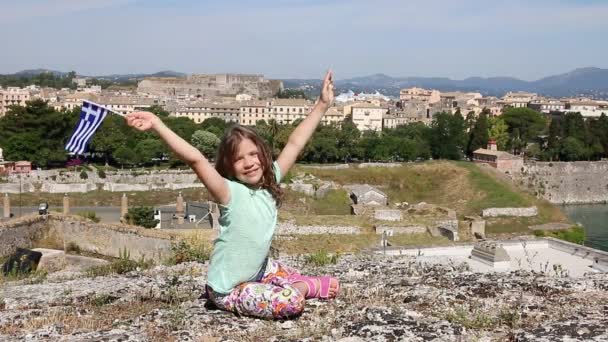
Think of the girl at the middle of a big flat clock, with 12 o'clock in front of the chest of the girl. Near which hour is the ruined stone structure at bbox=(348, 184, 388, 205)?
The ruined stone structure is roughly at 8 o'clock from the girl.

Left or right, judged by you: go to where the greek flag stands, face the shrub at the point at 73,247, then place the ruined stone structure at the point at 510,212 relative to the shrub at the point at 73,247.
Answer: right

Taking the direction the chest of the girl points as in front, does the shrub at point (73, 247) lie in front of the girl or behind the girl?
behind

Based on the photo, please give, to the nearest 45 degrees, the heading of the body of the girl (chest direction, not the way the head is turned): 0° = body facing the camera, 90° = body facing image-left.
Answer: approximately 315°

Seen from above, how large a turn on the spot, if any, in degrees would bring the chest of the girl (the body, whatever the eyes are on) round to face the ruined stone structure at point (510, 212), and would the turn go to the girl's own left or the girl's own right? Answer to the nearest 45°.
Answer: approximately 90° to the girl's own left

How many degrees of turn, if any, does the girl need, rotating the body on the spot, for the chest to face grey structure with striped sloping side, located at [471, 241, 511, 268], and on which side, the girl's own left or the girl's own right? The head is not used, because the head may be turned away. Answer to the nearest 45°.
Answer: approximately 90° to the girl's own left

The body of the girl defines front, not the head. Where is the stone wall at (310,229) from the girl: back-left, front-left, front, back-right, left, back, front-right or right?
back-left

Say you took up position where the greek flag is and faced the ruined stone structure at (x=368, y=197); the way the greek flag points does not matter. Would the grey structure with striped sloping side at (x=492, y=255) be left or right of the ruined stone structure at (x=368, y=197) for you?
right

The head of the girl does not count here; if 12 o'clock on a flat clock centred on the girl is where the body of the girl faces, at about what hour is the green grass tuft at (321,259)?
The green grass tuft is roughly at 8 o'clock from the girl.
